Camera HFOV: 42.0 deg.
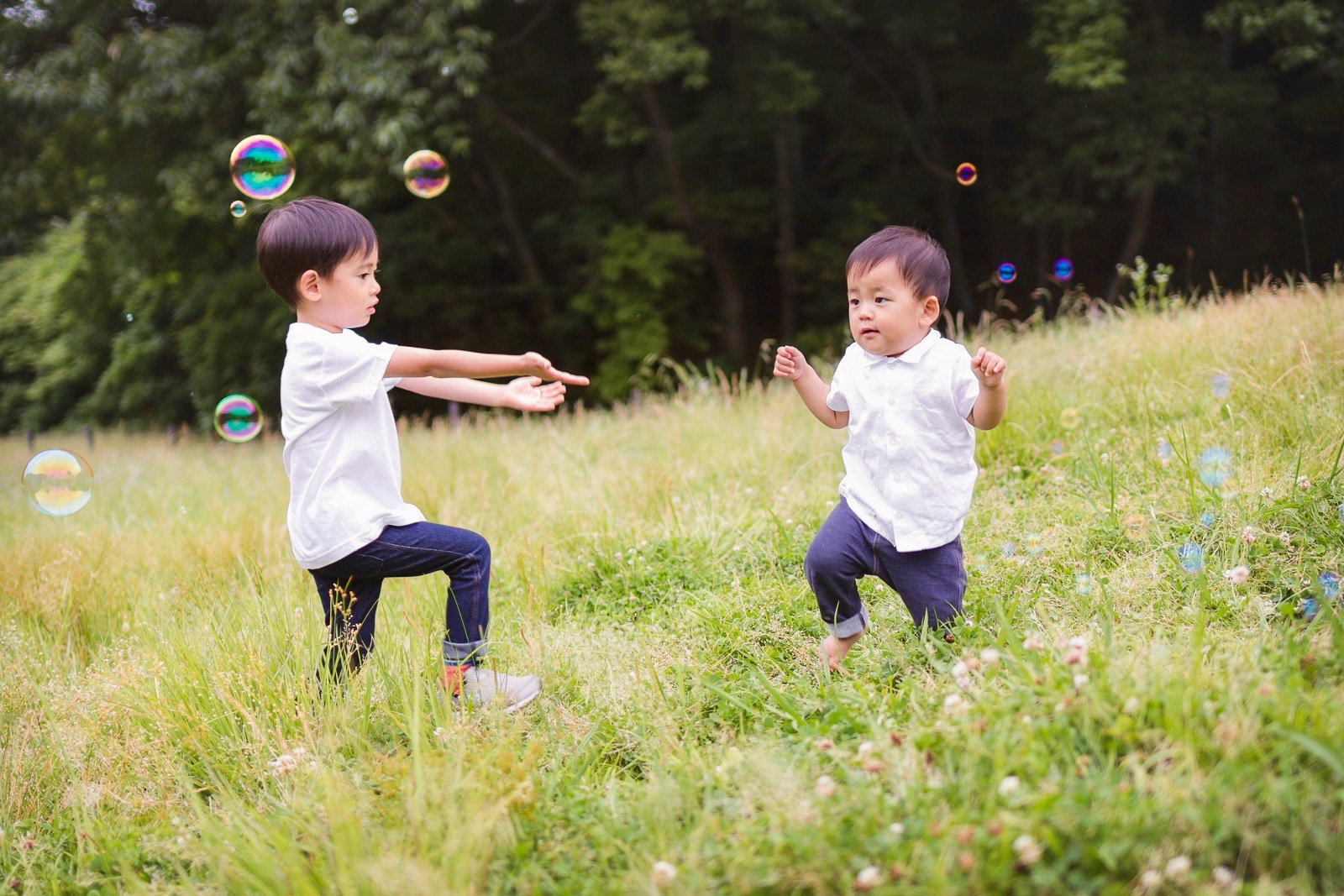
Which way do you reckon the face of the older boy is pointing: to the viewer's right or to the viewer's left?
to the viewer's right

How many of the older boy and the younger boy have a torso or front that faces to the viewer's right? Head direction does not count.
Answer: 1

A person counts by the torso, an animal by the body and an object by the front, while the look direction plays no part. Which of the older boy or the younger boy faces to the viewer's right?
the older boy

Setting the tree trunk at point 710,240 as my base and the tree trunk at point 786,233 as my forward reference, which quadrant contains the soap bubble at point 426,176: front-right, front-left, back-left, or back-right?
back-right

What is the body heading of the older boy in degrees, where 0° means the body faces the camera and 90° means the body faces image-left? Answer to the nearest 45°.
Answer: approximately 270°

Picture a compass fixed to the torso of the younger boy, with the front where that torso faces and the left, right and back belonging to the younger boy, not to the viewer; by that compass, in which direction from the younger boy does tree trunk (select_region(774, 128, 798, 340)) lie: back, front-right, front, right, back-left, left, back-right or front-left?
back-right

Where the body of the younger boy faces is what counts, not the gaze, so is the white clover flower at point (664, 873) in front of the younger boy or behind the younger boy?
in front

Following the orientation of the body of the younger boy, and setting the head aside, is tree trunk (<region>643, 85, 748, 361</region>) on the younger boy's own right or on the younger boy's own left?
on the younger boy's own right

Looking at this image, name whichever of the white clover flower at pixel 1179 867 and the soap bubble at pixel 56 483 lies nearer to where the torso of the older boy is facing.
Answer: the white clover flower

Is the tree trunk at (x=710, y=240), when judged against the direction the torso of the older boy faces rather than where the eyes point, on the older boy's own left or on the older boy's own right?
on the older boy's own left

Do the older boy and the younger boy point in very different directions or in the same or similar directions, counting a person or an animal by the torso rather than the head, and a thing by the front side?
very different directions

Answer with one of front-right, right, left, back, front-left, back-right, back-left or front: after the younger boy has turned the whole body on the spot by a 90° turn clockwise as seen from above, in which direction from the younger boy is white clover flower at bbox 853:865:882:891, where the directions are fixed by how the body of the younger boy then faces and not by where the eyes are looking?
back-left
